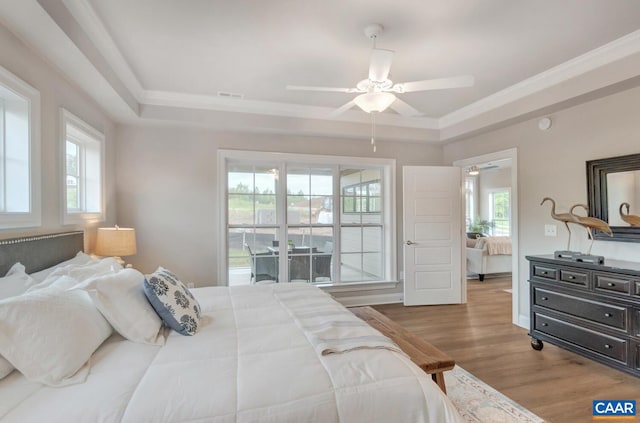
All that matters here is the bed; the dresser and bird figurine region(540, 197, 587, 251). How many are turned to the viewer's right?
1

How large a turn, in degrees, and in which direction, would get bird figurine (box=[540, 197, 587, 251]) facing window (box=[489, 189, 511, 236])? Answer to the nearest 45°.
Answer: approximately 90° to its right

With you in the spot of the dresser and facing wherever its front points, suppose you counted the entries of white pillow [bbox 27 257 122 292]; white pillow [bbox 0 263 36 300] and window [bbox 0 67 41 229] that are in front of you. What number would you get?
3

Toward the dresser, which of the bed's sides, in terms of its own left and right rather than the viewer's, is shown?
front

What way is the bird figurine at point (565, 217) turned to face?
to the viewer's left

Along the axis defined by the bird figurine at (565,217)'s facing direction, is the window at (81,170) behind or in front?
in front

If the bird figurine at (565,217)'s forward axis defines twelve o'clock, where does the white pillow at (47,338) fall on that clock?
The white pillow is roughly at 10 o'clock from the bird figurine.

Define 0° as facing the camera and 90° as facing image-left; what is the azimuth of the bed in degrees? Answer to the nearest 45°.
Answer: approximately 270°

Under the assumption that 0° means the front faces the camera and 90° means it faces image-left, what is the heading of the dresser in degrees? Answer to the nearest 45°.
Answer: approximately 45°

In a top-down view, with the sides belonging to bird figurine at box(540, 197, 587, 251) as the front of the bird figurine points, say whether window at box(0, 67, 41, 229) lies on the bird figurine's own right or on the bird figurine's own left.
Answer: on the bird figurine's own left

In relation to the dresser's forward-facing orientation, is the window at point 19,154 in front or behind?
in front

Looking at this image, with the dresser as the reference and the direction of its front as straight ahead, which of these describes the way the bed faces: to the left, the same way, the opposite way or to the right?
the opposite way

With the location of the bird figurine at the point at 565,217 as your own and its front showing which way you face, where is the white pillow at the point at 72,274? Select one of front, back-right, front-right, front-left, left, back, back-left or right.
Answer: front-left

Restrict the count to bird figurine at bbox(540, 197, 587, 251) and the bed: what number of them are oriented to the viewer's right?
1

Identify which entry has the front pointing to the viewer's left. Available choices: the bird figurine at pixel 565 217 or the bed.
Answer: the bird figurine
